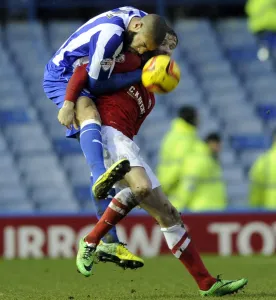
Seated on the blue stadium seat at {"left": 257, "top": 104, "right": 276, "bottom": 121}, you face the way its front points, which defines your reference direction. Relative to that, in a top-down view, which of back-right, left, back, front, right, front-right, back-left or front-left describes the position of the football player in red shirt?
front

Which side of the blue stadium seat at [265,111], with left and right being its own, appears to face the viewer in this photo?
front

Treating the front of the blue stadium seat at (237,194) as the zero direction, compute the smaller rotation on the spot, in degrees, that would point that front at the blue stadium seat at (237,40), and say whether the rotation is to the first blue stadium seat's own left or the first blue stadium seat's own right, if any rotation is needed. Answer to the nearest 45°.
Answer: approximately 180°

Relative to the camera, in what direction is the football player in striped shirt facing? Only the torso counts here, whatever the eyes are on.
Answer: to the viewer's right

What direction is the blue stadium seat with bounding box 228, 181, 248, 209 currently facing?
toward the camera

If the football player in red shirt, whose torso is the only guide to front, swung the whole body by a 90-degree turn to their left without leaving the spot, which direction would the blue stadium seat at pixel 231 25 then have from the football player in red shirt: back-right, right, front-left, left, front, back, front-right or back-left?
front-left

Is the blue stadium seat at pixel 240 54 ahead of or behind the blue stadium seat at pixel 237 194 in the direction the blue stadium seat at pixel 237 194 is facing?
behind

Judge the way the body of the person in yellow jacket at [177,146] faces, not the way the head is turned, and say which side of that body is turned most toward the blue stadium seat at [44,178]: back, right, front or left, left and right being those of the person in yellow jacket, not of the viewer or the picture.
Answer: left

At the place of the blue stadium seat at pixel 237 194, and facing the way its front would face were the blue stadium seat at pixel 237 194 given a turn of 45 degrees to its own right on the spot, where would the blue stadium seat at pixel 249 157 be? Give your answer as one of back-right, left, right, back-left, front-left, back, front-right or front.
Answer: back-right

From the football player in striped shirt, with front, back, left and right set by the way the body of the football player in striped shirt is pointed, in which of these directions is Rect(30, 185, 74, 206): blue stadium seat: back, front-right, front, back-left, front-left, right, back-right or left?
left

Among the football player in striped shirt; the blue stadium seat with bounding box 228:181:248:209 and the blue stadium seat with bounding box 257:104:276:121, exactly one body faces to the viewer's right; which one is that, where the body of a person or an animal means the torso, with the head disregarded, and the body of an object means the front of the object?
the football player in striped shirt

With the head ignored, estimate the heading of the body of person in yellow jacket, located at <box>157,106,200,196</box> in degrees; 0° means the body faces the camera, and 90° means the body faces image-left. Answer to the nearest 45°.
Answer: approximately 225°

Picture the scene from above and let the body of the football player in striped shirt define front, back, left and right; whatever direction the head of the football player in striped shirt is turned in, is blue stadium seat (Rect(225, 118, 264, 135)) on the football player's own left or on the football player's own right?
on the football player's own left
